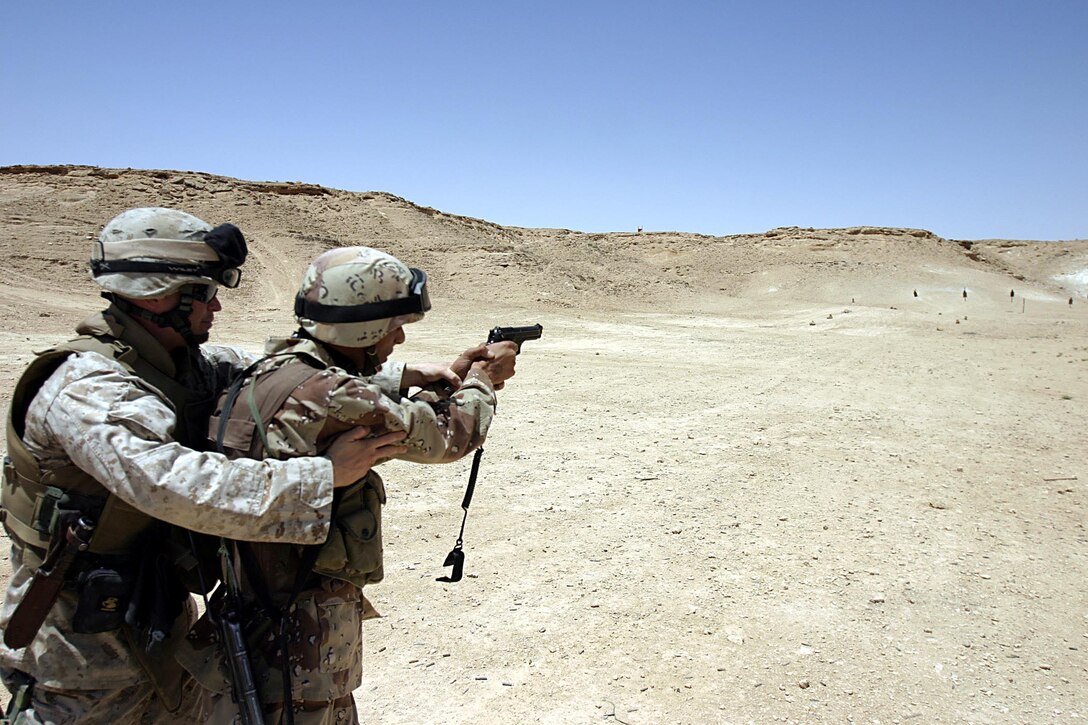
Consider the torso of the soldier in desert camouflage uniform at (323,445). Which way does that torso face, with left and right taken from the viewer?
facing away from the viewer and to the right of the viewer

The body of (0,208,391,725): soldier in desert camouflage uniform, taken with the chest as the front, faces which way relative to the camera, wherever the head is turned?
to the viewer's right

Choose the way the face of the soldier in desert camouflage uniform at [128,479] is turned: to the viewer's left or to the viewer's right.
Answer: to the viewer's right

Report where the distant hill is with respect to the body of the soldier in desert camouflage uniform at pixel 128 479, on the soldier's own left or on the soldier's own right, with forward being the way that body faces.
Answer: on the soldier's own left

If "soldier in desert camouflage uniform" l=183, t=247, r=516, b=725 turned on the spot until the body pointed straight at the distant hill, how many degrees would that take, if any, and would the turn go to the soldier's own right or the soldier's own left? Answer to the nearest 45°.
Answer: approximately 45° to the soldier's own left

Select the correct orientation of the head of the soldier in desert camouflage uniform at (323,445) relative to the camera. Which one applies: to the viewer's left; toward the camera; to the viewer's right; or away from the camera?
to the viewer's right
